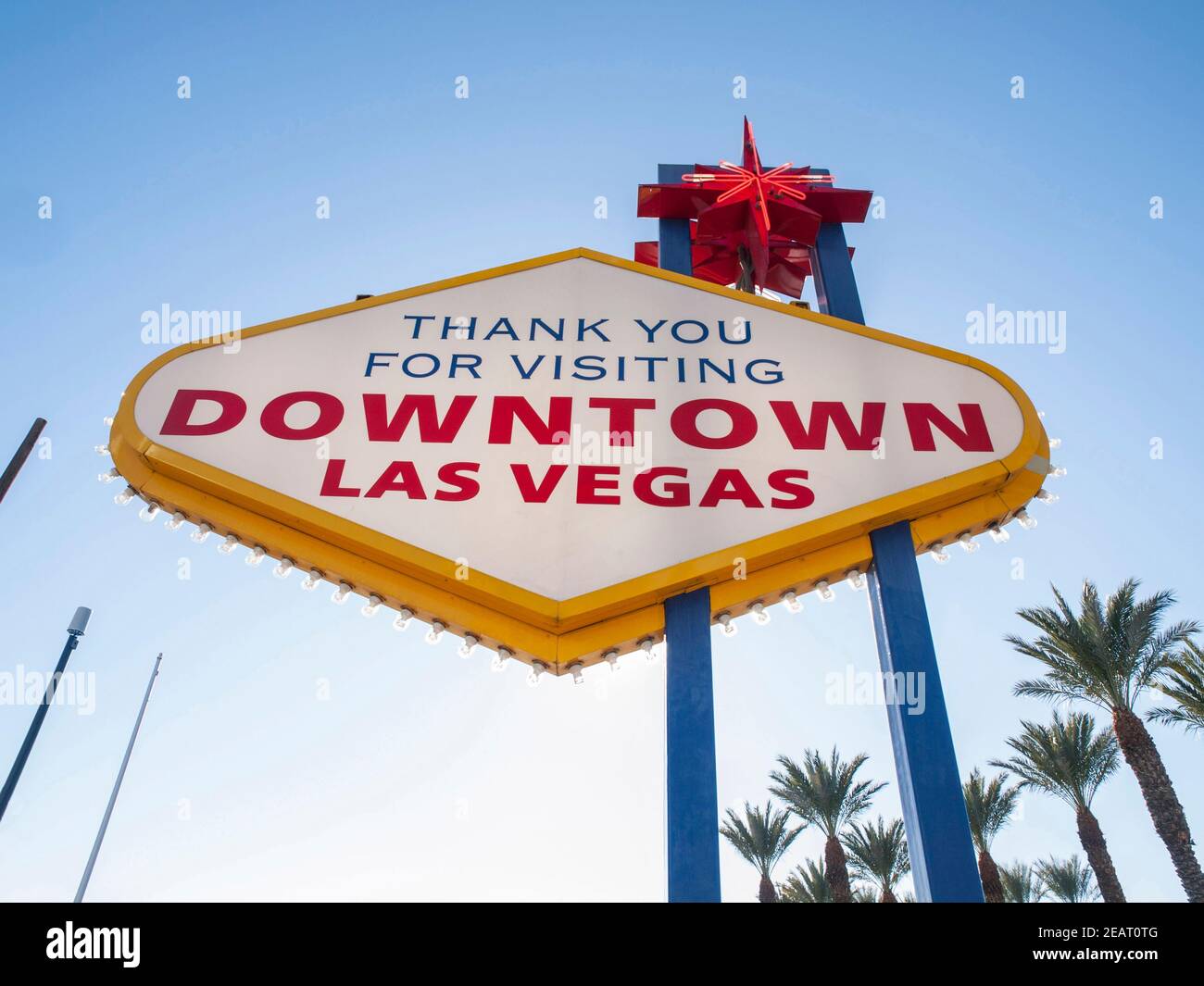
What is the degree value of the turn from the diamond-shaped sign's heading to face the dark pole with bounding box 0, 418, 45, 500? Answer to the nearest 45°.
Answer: approximately 135° to its right

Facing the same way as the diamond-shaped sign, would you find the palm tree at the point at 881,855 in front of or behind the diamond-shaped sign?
behind

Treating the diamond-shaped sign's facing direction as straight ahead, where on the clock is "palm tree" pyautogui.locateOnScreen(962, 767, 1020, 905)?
The palm tree is roughly at 7 o'clock from the diamond-shaped sign.

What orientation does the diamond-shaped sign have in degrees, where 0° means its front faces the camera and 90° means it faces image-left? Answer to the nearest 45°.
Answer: approximately 0°

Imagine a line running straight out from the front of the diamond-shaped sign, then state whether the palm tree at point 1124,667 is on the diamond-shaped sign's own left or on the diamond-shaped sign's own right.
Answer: on the diamond-shaped sign's own left

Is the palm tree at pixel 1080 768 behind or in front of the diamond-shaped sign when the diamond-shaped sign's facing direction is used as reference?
behind

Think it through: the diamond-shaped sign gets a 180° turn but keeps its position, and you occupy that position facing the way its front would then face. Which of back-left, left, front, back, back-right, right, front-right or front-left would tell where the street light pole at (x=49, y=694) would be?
front-left

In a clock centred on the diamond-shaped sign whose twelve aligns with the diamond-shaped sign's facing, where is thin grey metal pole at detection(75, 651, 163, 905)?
The thin grey metal pole is roughly at 5 o'clock from the diamond-shaped sign.
